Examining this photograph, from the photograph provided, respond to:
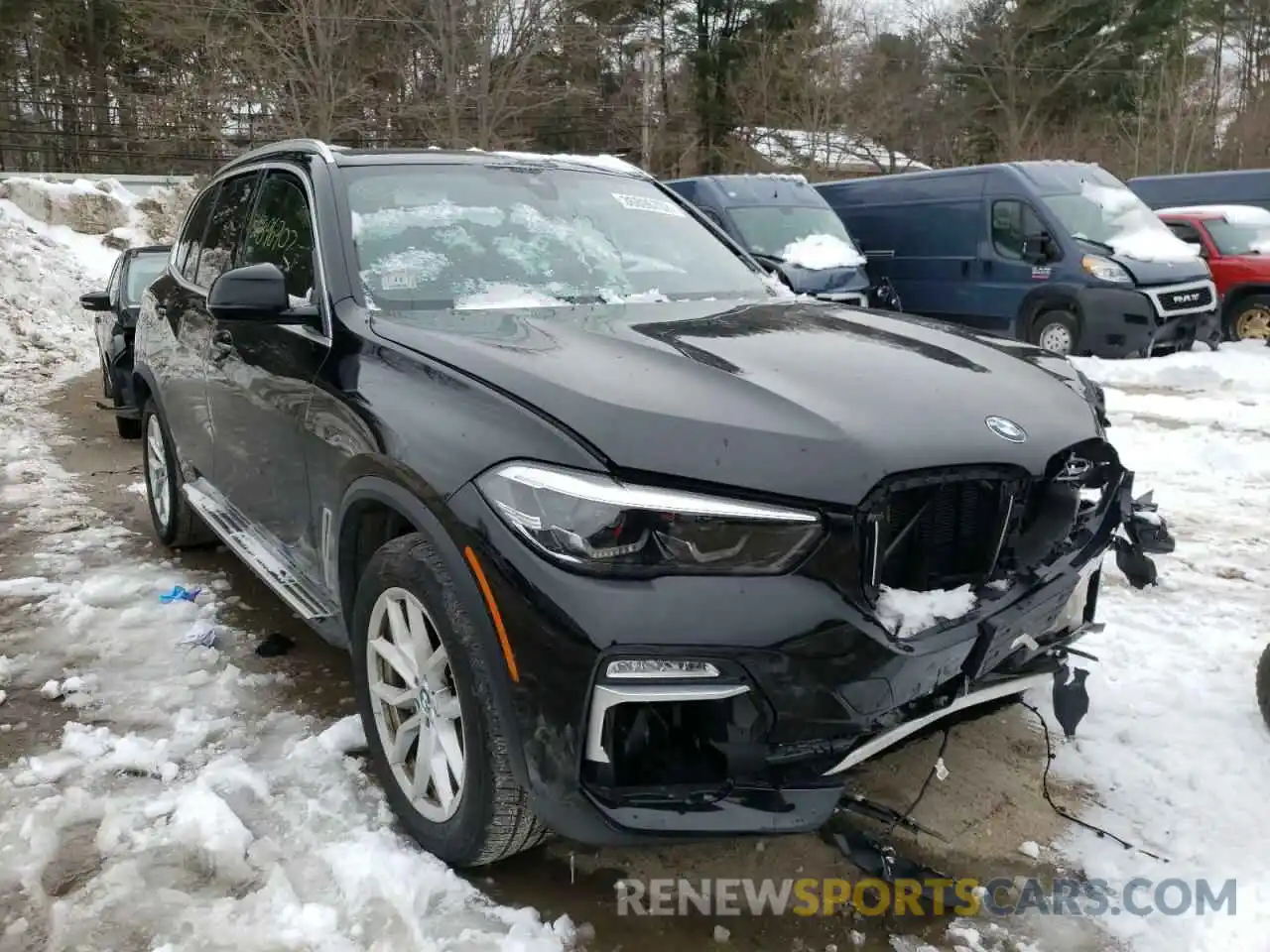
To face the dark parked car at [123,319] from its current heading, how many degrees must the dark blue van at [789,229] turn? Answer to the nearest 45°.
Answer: approximately 90° to its right

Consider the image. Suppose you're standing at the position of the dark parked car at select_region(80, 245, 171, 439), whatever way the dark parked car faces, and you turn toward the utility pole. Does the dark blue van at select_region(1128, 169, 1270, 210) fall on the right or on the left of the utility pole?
right

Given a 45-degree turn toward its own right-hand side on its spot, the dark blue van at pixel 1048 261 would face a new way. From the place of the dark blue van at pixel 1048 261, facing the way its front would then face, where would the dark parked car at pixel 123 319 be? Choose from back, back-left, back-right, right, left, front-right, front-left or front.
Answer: front-right

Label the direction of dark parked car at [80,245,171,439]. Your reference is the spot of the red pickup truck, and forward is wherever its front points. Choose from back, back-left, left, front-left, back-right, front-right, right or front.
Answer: right

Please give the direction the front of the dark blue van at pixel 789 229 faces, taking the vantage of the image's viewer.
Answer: facing the viewer and to the right of the viewer

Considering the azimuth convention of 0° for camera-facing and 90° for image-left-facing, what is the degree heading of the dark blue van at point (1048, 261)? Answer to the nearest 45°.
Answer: approximately 315°

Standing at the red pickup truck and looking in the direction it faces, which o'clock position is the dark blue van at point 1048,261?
The dark blue van is roughly at 3 o'clock from the red pickup truck.

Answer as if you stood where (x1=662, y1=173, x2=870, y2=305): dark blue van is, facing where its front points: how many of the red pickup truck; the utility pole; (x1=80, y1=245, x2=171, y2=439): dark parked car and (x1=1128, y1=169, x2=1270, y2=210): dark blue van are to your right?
1

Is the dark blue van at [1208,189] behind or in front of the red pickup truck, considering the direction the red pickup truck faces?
behind

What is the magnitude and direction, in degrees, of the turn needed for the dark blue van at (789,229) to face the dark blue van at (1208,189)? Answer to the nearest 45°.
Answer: approximately 90° to its left

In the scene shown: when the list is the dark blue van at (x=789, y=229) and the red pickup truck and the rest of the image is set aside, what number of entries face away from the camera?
0

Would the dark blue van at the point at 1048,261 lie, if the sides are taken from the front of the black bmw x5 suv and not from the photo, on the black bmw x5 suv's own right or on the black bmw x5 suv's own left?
on the black bmw x5 suv's own left
